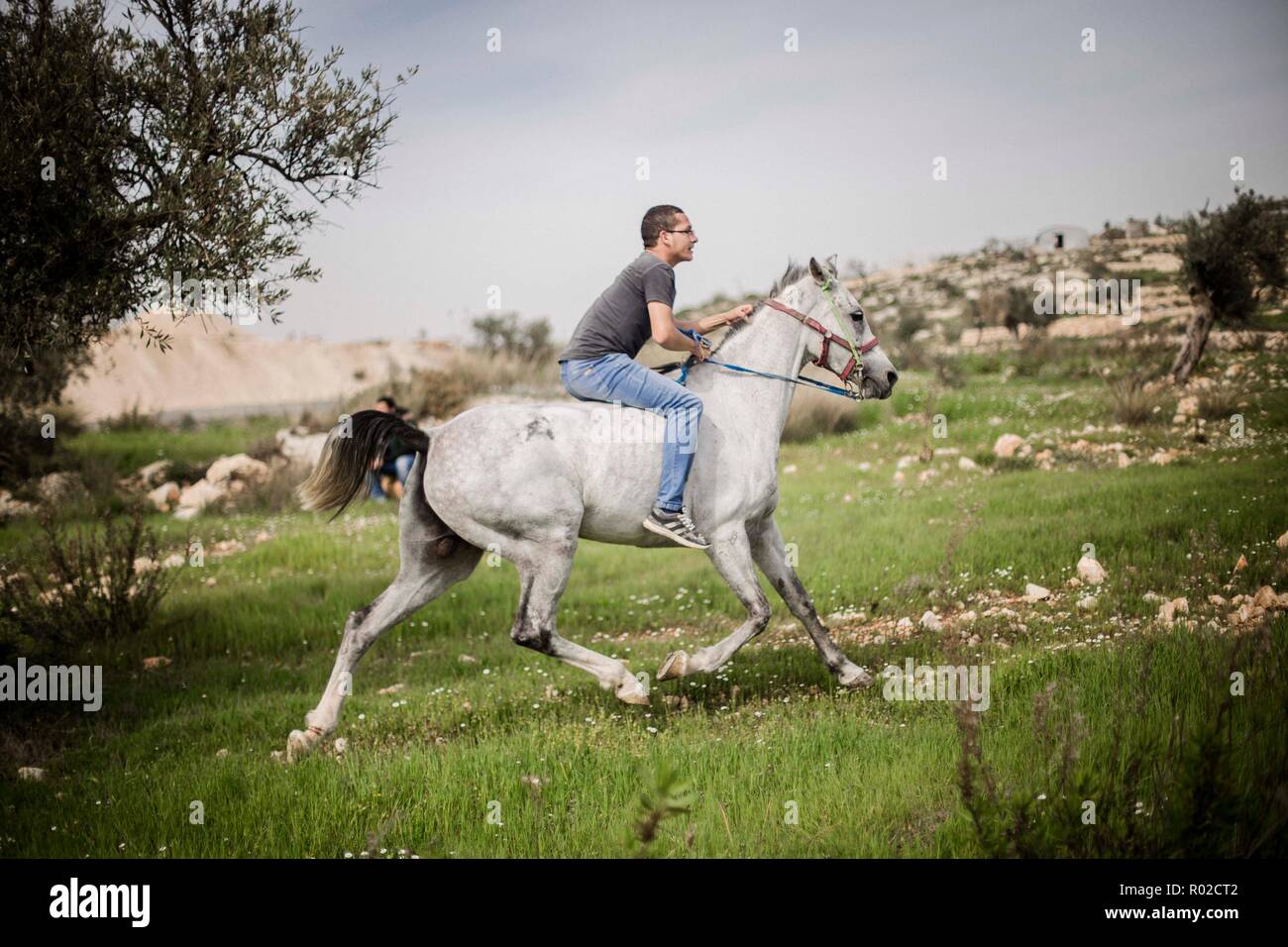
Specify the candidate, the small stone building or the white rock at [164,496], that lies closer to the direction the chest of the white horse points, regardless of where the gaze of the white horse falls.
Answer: the small stone building

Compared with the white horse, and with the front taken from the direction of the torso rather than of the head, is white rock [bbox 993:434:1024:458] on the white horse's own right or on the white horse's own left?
on the white horse's own left

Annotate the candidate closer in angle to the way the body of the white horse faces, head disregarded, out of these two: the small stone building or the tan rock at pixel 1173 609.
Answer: the tan rock

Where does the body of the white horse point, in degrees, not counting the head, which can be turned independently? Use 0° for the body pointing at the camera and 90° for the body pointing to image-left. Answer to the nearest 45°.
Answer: approximately 270°

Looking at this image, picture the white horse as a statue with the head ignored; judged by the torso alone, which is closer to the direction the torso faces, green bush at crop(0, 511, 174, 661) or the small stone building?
the small stone building

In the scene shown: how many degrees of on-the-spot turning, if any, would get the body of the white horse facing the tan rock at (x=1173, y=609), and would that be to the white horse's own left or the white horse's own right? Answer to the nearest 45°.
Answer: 0° — it already faces it
